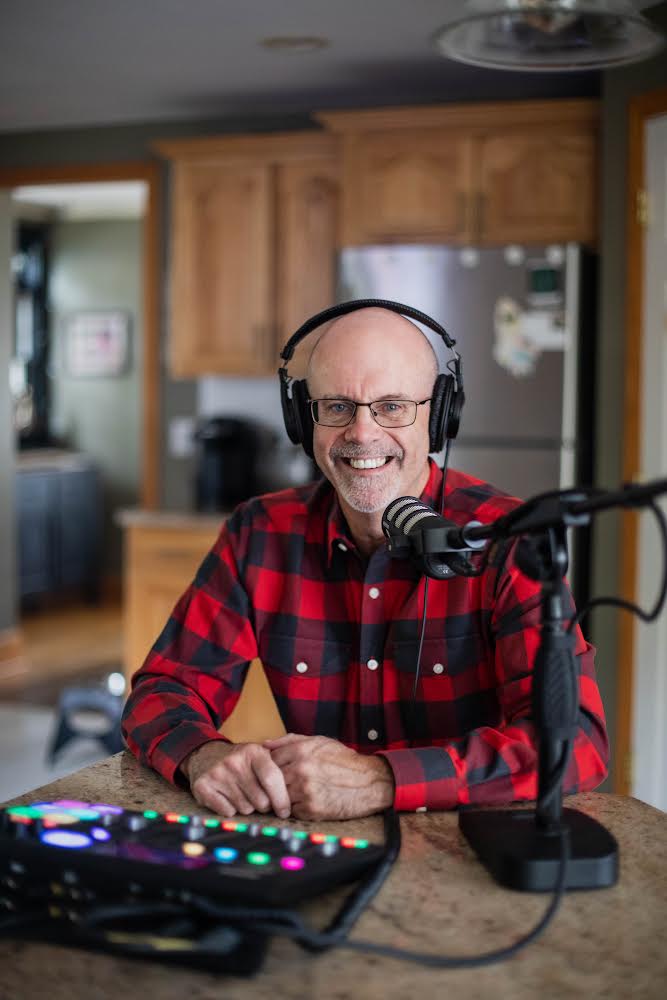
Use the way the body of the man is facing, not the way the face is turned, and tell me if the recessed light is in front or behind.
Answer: behind

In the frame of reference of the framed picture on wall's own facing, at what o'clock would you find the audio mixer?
The audio mixer is roughly at 12 o'clock from the framed picture on wall.

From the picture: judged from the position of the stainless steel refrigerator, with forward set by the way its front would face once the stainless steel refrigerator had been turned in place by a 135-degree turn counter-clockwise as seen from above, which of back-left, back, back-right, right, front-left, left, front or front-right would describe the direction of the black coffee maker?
left

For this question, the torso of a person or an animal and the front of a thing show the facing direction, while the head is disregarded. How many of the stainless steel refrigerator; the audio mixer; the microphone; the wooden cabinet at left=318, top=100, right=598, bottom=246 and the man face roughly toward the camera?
3

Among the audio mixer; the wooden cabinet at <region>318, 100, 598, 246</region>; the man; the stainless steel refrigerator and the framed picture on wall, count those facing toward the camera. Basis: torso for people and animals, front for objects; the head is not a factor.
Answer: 4

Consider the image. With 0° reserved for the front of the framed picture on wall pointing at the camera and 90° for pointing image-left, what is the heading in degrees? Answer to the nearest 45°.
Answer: approximately 0°

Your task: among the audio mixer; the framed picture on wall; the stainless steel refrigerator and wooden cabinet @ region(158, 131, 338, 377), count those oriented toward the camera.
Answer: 3

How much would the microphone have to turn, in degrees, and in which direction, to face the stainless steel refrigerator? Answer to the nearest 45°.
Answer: approximately 45° to its right
